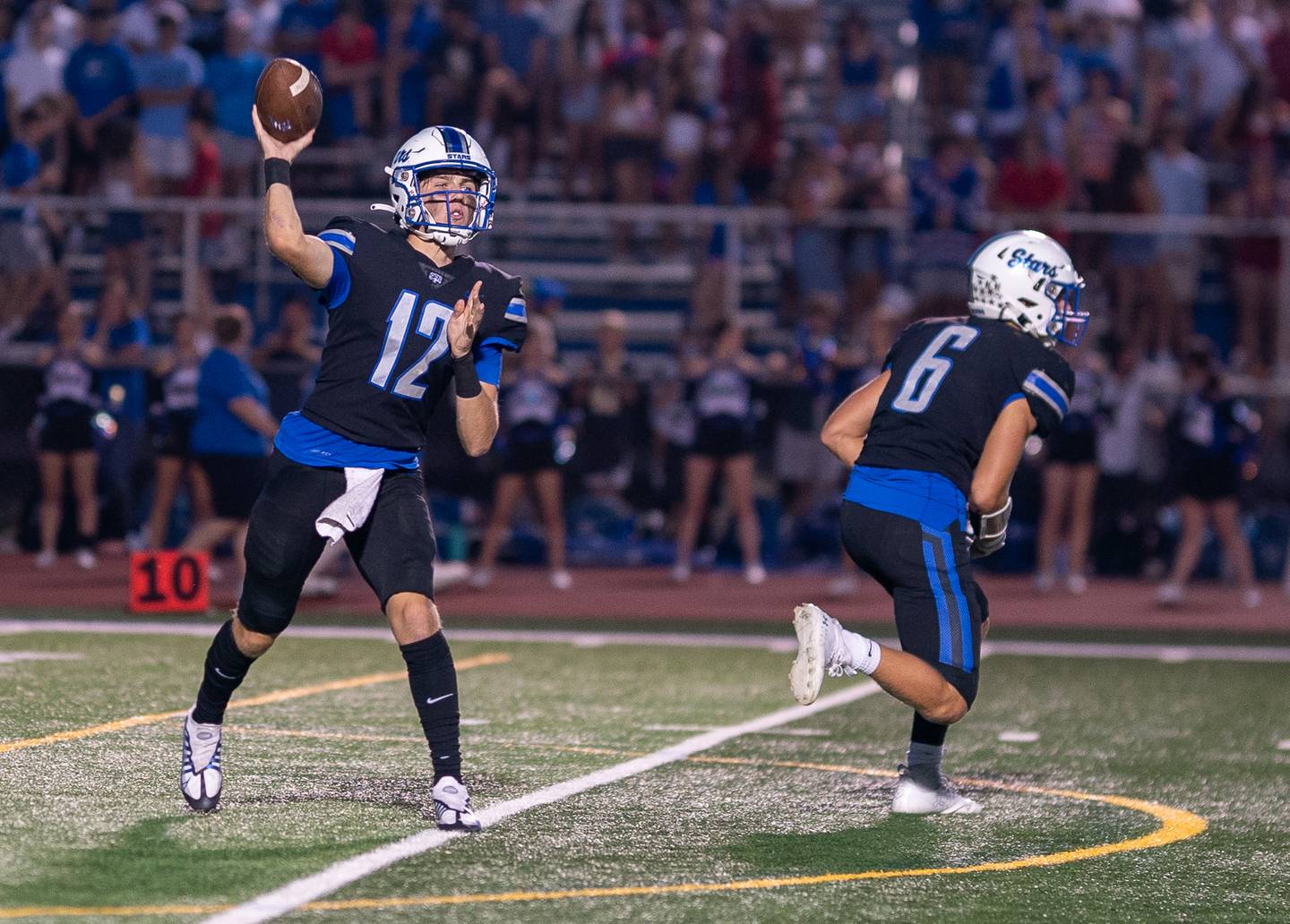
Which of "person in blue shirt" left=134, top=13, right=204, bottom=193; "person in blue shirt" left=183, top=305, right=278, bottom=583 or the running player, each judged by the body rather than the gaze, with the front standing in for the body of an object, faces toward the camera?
"person in blue shirt" left=134, top=13, right=204, bottom=193

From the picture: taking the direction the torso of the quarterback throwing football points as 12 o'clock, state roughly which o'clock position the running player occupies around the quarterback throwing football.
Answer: The running player is roughly at 9 o'clock from the quarterback throwing football.

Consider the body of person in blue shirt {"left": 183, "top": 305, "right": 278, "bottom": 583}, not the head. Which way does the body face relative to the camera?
to the viewer's right

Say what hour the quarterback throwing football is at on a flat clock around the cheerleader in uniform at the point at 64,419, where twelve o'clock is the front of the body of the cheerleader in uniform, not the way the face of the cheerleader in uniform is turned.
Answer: The quarterback throwing football is roughly at 12 o'clock from the cheerleader in uniform.

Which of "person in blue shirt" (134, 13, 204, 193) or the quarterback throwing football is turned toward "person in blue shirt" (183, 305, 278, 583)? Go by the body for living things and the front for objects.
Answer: "person in blue shirt" (134, 13, 204, 193)

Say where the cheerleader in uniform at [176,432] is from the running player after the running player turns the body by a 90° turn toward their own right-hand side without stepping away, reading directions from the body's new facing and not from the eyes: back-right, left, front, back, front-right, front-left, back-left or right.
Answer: back

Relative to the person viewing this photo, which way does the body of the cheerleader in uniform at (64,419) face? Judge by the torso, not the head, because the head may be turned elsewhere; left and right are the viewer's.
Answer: facing the viewer

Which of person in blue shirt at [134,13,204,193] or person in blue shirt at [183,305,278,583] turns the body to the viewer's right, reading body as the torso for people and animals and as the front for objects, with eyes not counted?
person in blue shirt at [183,305,278,583]

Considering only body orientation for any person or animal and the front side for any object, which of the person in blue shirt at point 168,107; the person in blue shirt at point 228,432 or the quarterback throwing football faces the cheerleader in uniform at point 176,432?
the person in blue shirt at point 168,107

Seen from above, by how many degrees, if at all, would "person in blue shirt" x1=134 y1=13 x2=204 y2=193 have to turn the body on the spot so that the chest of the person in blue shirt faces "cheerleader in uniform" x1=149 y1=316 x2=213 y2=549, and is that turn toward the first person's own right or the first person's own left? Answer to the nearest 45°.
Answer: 0° — they already face them
